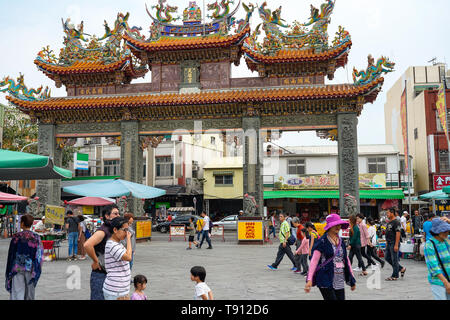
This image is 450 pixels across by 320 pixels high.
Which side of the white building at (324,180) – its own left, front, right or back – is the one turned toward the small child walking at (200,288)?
front

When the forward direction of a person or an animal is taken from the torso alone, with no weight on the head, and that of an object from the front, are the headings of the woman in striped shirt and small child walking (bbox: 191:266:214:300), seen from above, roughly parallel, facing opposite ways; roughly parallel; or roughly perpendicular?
roughly parallel, facing opposite ways

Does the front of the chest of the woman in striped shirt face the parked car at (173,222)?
no

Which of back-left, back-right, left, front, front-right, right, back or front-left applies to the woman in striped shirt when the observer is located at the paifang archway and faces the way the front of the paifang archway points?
front

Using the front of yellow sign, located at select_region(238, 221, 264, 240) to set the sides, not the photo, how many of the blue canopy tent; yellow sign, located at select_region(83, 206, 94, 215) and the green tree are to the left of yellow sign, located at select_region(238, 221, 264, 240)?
0

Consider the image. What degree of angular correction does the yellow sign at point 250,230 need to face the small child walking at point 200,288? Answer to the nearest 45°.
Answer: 0° — it already faces them

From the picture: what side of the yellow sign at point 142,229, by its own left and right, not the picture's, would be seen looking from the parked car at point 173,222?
back

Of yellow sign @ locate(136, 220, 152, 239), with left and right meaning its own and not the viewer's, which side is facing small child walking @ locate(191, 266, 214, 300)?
front

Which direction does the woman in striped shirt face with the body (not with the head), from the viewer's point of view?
to the viewer's right

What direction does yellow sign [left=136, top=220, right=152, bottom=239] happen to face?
toward the camera

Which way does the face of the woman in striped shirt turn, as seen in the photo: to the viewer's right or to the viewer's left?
to the viewer's right

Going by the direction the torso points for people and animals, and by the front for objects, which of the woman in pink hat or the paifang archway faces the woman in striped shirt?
the paifang archway

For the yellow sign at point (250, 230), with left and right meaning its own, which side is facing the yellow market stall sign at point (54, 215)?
right

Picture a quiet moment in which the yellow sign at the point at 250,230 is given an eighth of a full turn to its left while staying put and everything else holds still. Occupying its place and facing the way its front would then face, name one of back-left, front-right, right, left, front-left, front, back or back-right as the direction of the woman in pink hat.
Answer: front-right

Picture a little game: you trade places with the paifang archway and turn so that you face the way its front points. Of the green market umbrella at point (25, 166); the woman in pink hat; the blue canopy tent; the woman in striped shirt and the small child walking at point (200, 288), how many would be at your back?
0

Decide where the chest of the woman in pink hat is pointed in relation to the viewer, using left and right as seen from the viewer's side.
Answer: facing the viewer and to the right of the viewer
